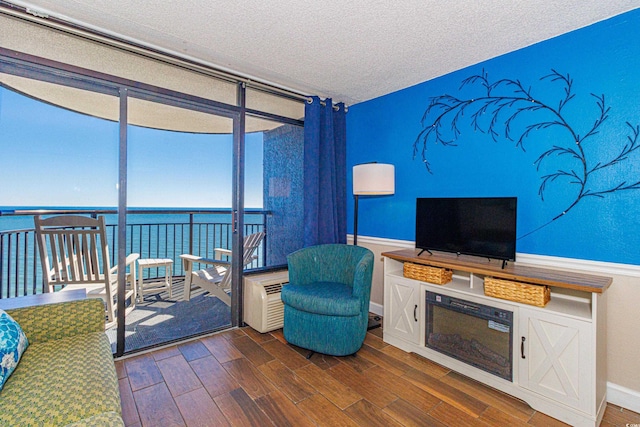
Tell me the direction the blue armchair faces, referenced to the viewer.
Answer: facing the viewer and to the left of the viewer

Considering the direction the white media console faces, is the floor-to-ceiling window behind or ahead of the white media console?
ahead

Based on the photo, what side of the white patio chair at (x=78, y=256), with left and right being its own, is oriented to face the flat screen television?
right

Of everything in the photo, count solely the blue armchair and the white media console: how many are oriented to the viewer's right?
0

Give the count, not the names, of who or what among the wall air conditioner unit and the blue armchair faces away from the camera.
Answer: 0

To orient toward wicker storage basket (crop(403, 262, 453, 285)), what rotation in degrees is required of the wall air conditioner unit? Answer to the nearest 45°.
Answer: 0° — it already faces it

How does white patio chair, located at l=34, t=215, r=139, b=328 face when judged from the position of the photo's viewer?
facing away from the viewer and to the right of the viewer

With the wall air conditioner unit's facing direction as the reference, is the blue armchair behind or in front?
in front

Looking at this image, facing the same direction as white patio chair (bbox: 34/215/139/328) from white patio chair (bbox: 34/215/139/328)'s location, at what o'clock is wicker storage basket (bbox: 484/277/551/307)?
The wicker storage basket is roughly at 3 o'clock from the white patio chair.

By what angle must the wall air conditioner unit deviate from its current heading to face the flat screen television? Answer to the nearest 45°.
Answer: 0° — it already faces it

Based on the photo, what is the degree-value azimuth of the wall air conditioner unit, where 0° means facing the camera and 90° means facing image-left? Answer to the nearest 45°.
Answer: approximately 315°

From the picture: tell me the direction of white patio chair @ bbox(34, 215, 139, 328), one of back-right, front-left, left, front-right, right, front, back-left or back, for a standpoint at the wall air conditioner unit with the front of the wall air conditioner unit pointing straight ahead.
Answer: back-right

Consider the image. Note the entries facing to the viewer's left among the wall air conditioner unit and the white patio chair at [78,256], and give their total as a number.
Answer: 0

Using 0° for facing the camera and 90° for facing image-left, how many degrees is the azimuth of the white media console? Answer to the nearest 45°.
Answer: approximately 45°

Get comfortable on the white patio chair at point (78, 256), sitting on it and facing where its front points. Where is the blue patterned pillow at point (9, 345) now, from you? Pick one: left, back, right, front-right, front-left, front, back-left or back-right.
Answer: back-right
